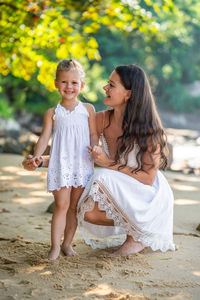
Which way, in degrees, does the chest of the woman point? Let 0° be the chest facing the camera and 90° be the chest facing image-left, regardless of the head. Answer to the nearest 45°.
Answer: approximately 45°

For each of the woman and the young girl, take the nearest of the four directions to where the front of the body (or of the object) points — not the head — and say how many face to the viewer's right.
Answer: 0

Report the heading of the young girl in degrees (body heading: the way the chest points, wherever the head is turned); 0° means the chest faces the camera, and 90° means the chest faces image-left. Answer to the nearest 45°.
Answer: approximately 0°
